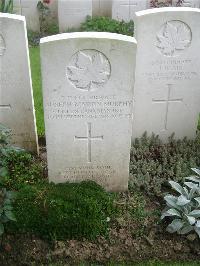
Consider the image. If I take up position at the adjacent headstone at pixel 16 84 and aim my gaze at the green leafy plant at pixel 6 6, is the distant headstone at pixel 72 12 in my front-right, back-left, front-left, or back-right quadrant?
front-right

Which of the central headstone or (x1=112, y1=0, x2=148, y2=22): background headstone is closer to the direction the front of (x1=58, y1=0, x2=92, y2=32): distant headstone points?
the central headstone

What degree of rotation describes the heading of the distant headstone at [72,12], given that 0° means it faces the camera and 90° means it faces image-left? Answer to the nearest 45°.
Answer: approximately 0°

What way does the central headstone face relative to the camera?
toward the camera

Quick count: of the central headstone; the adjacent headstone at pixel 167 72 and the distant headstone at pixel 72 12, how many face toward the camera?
3

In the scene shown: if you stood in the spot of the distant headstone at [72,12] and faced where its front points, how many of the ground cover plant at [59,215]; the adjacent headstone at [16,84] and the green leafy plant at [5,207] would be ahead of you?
3

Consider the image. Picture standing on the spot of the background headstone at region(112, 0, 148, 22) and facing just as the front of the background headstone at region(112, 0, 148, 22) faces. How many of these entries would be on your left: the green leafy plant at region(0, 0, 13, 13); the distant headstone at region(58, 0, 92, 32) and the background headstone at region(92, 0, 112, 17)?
0

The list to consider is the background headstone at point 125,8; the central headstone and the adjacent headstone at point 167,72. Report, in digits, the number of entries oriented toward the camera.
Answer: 3

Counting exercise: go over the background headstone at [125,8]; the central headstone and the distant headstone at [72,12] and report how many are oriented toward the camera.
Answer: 3

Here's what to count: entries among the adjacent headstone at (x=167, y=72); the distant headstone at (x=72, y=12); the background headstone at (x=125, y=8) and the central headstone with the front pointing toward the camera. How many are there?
4

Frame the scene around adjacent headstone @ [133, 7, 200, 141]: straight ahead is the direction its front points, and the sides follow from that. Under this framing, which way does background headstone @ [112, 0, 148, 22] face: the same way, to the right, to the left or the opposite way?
the same way

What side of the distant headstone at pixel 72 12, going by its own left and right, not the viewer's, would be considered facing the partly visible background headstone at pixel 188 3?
left

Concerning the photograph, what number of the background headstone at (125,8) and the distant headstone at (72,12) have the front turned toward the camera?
2

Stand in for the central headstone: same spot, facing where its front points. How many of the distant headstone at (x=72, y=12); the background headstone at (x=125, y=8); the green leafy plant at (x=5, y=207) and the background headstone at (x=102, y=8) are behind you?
3

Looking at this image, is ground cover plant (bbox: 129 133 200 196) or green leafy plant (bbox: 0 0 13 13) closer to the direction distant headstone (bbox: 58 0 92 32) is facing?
the ground cover plant

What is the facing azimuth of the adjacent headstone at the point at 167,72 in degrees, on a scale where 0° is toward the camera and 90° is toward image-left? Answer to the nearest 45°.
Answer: approximately 0°

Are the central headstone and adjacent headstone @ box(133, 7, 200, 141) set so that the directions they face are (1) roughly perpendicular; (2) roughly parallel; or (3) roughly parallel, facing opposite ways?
roughly parallel

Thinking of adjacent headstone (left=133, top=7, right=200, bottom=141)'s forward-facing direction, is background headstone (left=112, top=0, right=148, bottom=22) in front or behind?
behind
